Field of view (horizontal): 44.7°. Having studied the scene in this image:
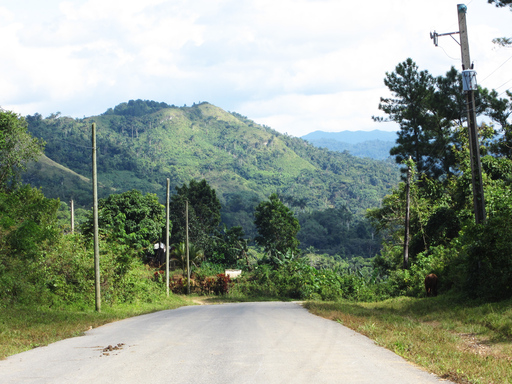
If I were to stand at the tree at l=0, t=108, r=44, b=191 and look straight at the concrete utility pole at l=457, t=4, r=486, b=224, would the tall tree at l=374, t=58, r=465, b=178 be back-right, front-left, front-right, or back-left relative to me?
front-left

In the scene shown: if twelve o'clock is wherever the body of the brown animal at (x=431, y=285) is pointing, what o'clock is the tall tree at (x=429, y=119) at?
The tall tree is roughly at 12 o'clock from the brown animal.

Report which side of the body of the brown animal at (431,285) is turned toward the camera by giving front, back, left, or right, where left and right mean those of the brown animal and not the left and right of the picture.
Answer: back

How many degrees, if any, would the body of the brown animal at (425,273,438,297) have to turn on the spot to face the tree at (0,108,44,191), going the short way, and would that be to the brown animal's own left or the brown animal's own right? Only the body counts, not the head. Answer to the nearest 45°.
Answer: approximately 90° to the brown animal's own left
